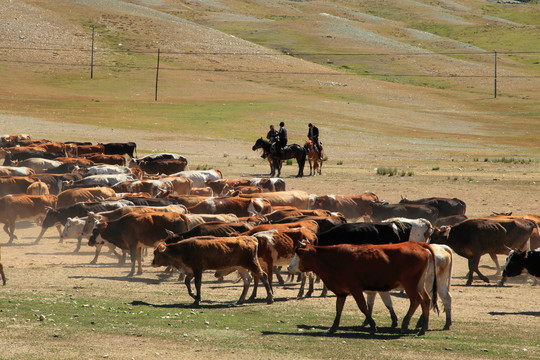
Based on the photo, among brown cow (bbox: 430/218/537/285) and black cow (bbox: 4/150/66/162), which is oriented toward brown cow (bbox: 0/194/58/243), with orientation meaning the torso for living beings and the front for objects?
brown cow (bbox: 430/218/537/285)

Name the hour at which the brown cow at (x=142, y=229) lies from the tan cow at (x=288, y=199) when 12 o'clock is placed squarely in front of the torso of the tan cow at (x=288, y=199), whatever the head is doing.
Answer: the brown cow at (x=142, y=229) is roughly at 10 o'clock from the tan cow at (x=288, y=199).

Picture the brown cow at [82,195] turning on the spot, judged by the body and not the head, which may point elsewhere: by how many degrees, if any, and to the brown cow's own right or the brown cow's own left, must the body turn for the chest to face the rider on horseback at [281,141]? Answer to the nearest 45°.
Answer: approximately 135° to the brown cow's own right

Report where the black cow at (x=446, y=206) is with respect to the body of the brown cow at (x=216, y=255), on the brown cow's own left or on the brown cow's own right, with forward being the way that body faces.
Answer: on the brown cow's own right

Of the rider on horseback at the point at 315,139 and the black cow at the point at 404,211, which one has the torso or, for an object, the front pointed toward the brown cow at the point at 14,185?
the black cow

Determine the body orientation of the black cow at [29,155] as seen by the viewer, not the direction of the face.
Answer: to the viewer's left

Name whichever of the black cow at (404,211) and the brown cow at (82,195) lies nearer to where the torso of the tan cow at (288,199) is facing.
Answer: the brown cow

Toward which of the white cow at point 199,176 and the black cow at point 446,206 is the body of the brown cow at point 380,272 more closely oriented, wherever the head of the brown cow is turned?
the white cow

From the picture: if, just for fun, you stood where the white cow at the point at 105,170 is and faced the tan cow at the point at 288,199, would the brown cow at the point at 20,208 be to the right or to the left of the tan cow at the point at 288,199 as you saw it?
right

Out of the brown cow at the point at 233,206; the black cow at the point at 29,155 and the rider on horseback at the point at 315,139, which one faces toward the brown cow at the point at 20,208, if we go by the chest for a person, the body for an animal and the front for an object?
the brown cow at the point at 233,206

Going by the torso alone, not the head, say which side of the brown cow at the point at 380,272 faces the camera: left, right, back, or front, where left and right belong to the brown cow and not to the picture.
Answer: left

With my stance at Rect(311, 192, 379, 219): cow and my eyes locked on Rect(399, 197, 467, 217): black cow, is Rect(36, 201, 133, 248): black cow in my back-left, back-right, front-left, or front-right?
back-right

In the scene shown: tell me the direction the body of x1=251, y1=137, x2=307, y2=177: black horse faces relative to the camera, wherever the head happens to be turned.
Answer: to the viewer's left
